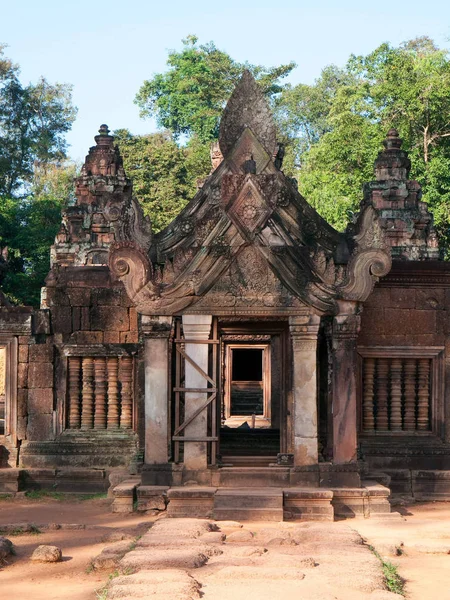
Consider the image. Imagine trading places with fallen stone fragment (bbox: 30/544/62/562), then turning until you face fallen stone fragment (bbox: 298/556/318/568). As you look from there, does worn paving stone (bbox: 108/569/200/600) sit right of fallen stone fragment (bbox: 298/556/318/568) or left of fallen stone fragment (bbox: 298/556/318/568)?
right

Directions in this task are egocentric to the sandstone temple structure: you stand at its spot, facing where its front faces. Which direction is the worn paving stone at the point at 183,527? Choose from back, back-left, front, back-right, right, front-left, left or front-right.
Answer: front

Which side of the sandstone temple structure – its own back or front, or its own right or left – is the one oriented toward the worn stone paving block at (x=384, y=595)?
front

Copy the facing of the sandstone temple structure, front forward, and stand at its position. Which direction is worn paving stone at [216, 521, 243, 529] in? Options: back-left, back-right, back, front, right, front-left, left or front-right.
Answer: front

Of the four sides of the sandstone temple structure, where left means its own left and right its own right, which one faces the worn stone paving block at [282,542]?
front

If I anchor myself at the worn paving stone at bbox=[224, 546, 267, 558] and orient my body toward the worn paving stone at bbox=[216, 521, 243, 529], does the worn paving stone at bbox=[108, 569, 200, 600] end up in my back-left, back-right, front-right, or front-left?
back-left

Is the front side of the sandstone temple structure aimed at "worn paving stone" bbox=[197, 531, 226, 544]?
yes

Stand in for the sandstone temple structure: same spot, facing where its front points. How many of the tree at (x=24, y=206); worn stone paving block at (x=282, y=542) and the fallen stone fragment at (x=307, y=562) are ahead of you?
2

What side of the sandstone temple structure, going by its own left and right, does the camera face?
front

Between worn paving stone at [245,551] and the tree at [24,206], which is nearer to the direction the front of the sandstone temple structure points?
the worn paving stone

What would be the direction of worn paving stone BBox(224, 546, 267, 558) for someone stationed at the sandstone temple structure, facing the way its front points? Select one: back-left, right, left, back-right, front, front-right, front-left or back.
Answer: front

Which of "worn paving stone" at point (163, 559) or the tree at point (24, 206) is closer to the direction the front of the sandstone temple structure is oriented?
the worn paving stone

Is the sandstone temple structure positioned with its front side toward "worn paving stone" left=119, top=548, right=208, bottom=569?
yes

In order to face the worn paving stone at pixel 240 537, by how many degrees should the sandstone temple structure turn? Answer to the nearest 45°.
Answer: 0° — it already faces it

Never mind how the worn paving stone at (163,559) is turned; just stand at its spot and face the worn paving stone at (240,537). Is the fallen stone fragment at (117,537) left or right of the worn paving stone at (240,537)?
left

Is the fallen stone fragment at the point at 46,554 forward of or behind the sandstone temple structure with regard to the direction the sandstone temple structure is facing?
forward
